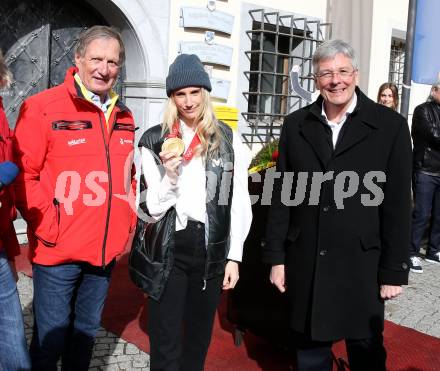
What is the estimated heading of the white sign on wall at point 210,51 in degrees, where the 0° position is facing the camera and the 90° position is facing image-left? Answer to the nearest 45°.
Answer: approximately 0°

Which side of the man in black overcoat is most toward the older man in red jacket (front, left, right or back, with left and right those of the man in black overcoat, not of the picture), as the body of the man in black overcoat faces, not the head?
right

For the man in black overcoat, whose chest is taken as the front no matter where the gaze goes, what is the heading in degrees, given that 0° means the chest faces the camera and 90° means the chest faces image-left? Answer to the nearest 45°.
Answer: approximately 0°

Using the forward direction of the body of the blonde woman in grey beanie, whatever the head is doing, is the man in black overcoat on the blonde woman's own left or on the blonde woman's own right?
on the blonde woman's own left
